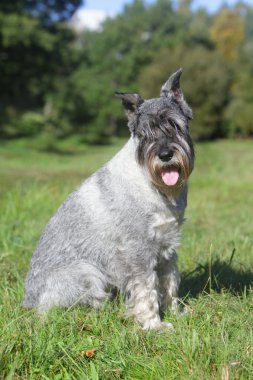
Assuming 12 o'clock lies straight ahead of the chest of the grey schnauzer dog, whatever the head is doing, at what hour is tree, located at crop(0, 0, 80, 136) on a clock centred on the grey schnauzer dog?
The tree is roughly at 7 o'clock from the grey schnauzer dog.

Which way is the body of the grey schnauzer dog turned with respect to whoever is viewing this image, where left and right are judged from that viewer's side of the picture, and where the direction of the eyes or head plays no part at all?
facing the viewer and to the right of the viewer
